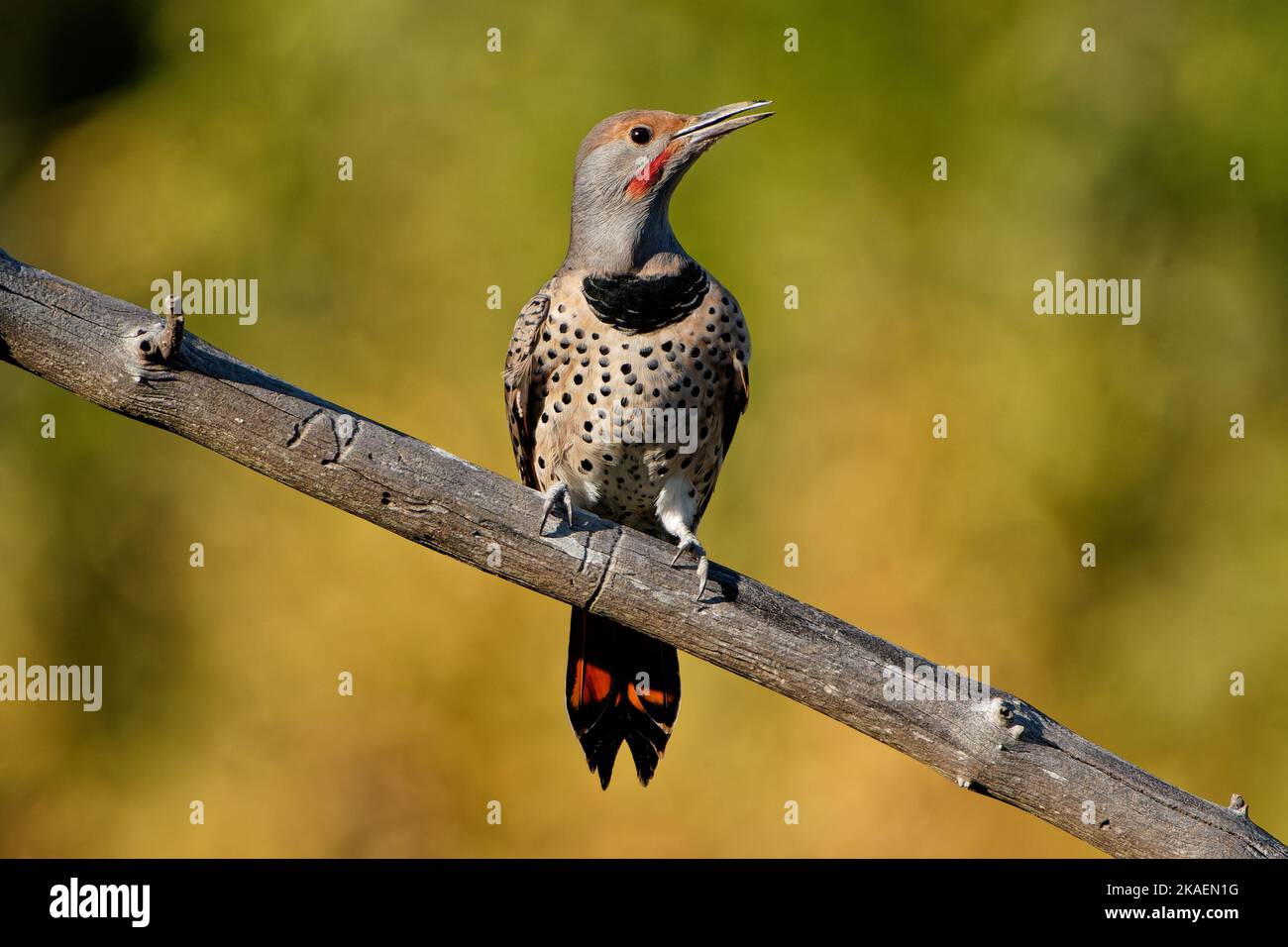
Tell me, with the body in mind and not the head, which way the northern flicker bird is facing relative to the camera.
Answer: toward the camera
